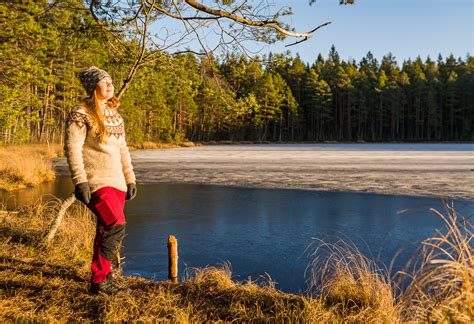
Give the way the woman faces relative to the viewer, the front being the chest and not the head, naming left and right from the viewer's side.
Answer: facing the viewer and to the right of the viewer
